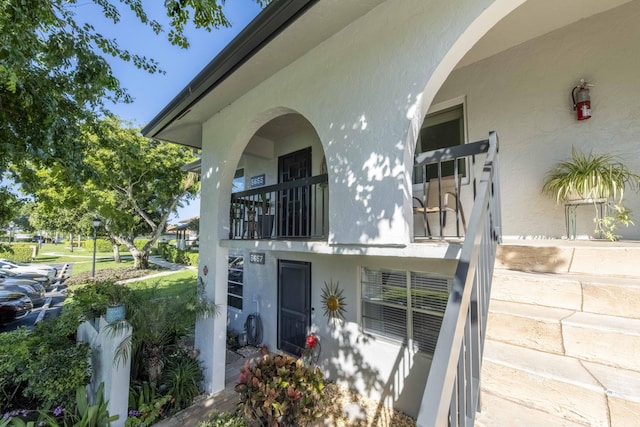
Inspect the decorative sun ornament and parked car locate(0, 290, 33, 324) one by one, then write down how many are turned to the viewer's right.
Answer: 1

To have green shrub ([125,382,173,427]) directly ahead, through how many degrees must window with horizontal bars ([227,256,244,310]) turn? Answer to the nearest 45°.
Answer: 0° — it already faces it

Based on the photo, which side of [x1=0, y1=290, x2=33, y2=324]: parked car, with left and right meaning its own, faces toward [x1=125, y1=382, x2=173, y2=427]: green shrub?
right

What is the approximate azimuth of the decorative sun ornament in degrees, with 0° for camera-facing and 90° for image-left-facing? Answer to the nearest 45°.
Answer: approximately 45°

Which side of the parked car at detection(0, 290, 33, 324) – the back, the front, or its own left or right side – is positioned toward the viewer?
right

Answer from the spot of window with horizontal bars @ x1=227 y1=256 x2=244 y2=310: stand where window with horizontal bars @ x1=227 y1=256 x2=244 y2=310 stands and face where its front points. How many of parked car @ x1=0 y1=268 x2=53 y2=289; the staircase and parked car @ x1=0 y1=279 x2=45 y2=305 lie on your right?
2

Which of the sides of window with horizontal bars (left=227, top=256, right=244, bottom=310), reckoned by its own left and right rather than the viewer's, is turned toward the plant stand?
left

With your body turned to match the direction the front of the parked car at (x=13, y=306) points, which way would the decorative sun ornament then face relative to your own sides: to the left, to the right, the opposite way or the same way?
the opposite way

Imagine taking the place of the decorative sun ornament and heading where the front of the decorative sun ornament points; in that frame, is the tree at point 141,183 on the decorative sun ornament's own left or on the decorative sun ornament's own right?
on the decorative sun ornament's own right
